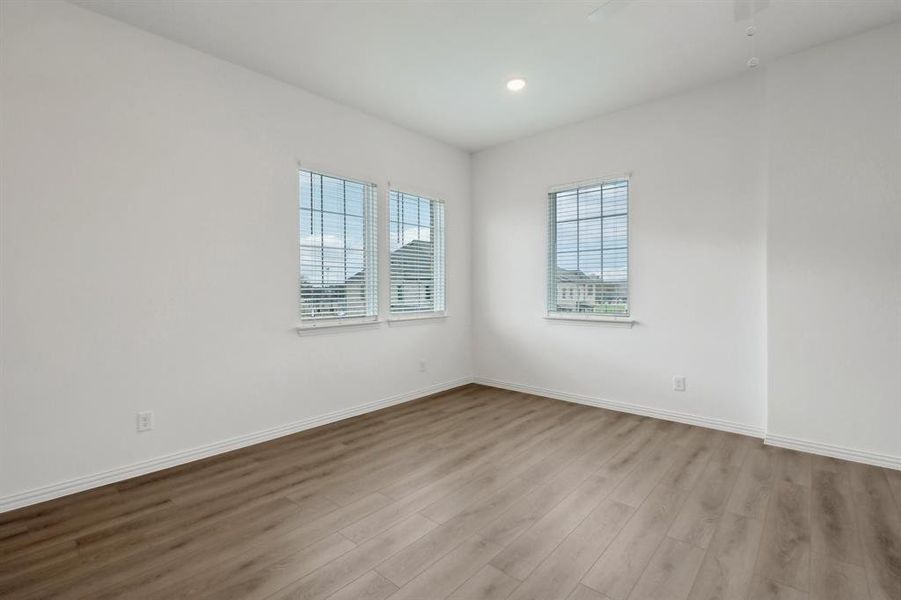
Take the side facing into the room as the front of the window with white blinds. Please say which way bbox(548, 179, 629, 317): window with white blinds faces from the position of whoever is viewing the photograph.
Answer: facing the viewer and to the left of the viewer

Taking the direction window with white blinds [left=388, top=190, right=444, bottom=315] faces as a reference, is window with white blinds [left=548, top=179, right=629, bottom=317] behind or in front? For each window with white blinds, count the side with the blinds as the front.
in front

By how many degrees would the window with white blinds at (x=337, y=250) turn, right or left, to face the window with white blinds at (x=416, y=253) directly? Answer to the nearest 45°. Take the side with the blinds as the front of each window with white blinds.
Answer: approximately 90° to its left

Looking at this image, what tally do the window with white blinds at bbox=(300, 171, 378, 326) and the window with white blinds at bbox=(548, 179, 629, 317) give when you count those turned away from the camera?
0

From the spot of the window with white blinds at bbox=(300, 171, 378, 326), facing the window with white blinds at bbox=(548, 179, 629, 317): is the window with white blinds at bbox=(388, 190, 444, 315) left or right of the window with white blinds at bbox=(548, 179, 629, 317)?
left

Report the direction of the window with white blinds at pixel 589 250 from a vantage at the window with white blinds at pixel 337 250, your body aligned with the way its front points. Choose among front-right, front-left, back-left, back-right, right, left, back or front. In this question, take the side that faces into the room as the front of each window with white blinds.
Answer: front-left

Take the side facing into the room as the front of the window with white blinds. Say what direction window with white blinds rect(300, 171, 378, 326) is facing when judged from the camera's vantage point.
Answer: facing the viewer and to the right of the viewer

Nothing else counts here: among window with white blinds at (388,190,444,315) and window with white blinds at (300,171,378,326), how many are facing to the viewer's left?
0

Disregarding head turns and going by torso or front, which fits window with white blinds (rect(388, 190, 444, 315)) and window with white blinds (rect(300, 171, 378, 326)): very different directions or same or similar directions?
same or similar directions
